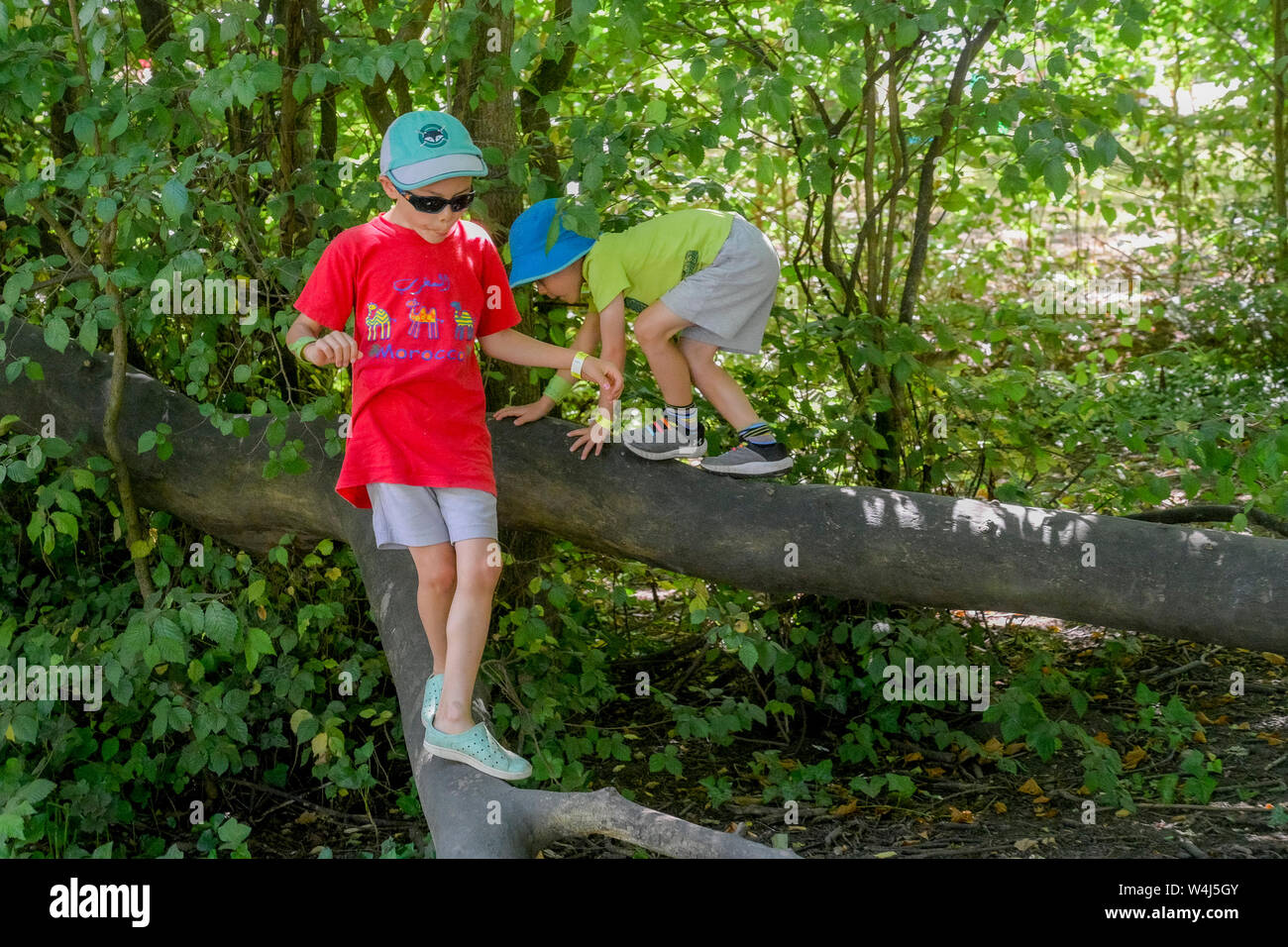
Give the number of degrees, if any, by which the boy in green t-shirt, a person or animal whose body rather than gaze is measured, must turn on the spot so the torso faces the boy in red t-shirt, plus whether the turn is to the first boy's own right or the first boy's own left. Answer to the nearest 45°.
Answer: approximately 45° to the first boy's own left

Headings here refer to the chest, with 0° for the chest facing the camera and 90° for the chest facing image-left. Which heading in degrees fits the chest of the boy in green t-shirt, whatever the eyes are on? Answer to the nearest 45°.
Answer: approximately 90°
